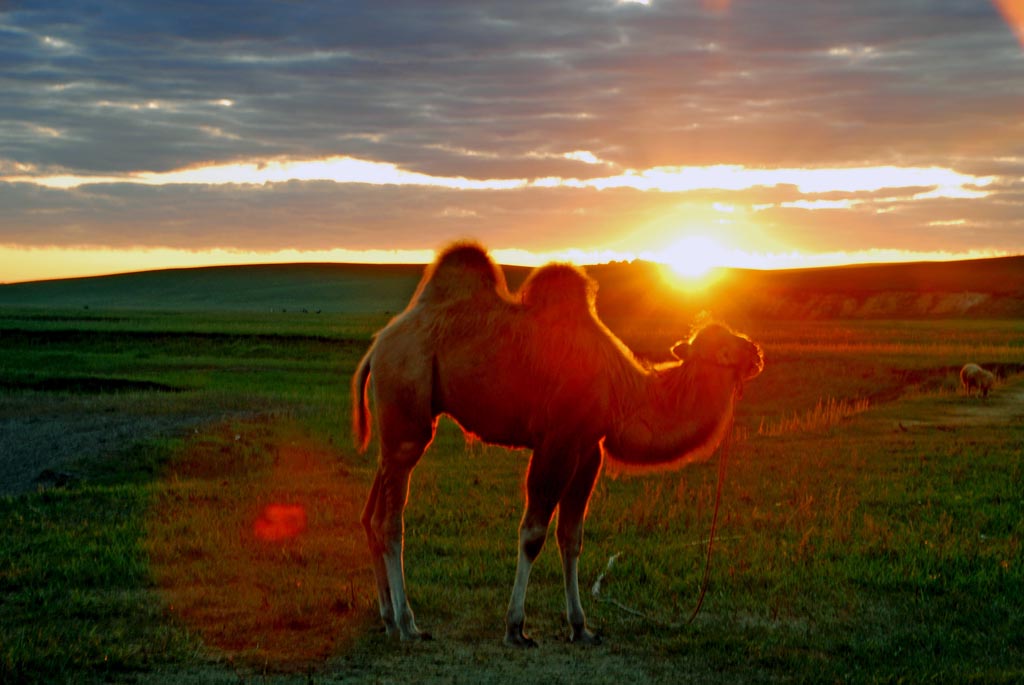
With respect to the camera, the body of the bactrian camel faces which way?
to the viewer's right

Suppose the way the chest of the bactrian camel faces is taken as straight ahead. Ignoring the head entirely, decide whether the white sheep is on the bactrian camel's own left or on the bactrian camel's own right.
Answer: on the bactrian camel's own left
